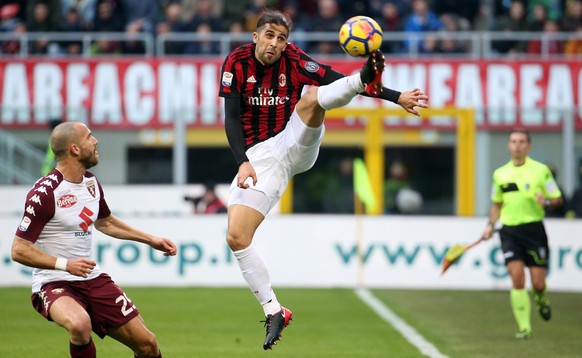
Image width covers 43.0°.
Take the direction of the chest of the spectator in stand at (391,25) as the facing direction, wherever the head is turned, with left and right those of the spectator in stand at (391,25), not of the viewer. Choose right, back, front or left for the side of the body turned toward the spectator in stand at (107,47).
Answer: right

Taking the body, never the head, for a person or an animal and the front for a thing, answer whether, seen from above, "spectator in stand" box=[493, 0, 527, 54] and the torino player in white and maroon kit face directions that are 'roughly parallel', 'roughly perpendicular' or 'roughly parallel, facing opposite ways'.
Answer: roughly perpendicular

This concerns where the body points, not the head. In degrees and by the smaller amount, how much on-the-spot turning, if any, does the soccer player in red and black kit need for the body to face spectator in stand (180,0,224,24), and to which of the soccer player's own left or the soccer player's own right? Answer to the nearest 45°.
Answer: approximately 180°

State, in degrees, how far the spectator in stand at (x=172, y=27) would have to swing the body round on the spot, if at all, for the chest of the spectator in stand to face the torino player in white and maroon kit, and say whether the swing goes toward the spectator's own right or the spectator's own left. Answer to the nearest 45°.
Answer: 0° — they already face them

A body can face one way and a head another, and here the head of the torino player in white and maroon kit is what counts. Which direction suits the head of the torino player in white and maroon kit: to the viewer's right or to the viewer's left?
to the viewer's right

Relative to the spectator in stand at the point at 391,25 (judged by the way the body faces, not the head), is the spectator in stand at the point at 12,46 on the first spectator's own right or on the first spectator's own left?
on the first spectator's own right

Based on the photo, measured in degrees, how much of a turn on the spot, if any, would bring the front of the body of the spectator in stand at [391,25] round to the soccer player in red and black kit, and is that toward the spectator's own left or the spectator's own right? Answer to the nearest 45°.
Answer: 0° — they already face them

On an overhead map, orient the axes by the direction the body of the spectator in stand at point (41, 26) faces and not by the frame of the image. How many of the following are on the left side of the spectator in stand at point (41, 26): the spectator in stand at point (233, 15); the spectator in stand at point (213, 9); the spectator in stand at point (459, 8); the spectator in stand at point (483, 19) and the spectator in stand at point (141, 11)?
5

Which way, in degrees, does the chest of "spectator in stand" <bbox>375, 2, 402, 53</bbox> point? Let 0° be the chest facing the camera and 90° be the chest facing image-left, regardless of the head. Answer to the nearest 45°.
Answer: approximately 0°

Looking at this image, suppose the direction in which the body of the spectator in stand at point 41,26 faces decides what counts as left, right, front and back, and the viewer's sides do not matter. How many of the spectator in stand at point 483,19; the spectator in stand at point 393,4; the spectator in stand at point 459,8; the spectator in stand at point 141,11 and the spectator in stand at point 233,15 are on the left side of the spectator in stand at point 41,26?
5
